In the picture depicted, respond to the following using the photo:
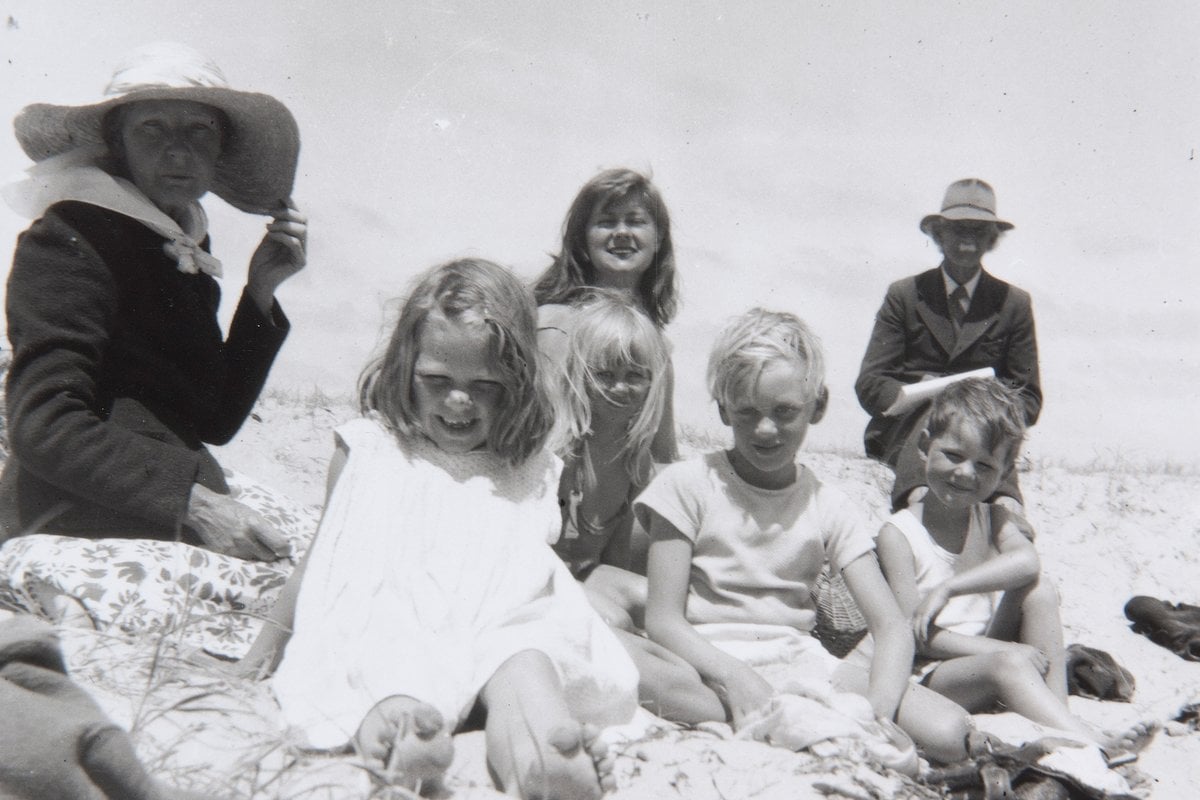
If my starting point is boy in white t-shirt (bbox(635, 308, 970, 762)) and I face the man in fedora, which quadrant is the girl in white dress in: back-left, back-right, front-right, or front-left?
back-left

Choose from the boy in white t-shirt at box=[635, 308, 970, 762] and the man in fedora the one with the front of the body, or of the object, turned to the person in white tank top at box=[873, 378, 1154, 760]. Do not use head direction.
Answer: the man in fedora

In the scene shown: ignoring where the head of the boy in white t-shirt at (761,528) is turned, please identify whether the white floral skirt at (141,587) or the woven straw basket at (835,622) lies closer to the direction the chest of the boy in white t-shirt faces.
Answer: the white floral skirt

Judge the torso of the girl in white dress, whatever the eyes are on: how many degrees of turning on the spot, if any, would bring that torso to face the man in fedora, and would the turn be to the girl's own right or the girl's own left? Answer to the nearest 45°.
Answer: approximately 135° to the girl's own left

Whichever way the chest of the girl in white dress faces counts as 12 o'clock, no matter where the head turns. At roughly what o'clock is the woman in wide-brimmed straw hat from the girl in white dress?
The woman in wide-brimmed straw hat is roughly at 4 o'clock from the girl in white dress.

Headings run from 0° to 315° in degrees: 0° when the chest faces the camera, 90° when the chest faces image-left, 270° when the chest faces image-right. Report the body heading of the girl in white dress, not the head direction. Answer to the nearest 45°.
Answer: approximately 0°

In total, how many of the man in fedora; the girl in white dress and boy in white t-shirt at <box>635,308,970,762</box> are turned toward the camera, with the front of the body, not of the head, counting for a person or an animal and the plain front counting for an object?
3
